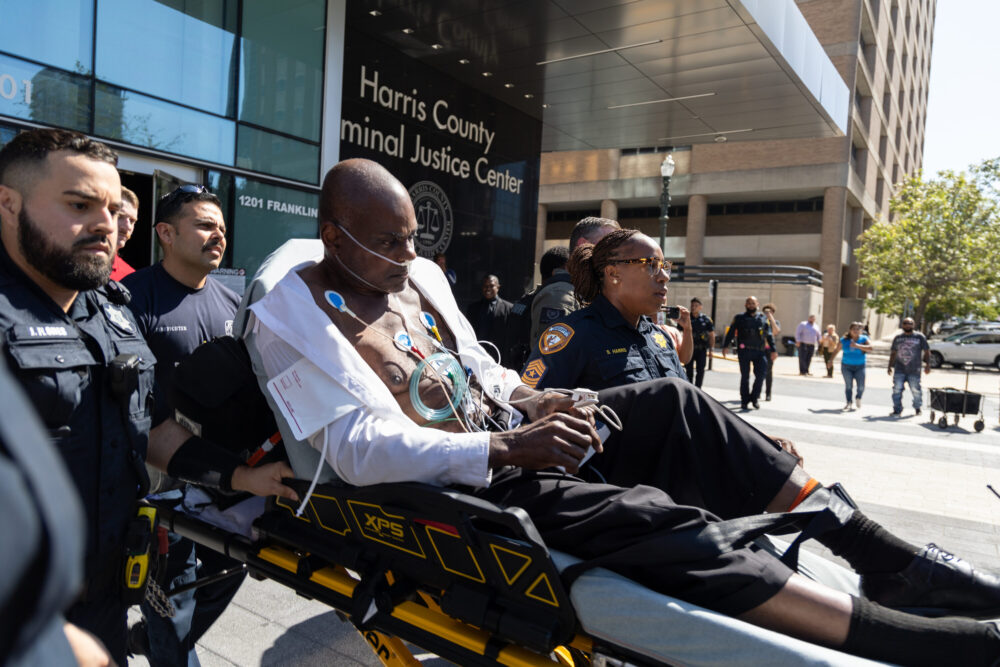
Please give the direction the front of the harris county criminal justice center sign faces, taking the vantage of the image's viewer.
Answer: facing the viewer and to the right of the viewer

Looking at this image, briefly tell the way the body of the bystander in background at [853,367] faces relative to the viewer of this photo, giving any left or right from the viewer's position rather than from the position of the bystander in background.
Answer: facing the viewer

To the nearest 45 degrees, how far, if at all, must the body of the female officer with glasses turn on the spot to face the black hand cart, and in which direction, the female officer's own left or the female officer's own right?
approximately 90° to the female officer's own left

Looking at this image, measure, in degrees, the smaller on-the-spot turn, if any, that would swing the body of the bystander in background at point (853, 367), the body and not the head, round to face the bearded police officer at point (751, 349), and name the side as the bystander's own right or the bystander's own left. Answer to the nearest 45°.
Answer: approximately 45° to the bystander's own right

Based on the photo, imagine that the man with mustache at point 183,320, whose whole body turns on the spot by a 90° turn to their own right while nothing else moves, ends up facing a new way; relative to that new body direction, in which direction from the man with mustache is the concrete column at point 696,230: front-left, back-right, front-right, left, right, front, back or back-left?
back

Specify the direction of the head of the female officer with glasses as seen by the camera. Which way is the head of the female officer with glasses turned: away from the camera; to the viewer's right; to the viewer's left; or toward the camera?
to the viewer's right

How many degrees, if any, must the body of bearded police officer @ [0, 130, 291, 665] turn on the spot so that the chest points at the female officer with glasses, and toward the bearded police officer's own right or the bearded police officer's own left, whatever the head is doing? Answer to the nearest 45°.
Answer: approximately 45° to the bearded police officer's own left

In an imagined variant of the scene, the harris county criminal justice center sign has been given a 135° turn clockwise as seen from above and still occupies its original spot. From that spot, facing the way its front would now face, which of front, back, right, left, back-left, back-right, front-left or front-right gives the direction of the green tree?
back-right

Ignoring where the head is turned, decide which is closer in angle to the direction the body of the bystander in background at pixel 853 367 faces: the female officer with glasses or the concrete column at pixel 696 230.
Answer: the female officer with glasses

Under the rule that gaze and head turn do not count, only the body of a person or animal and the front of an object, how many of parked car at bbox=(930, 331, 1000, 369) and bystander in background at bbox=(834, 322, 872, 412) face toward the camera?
1

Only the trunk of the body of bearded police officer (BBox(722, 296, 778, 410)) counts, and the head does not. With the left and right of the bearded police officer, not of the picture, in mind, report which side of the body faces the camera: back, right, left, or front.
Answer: front
